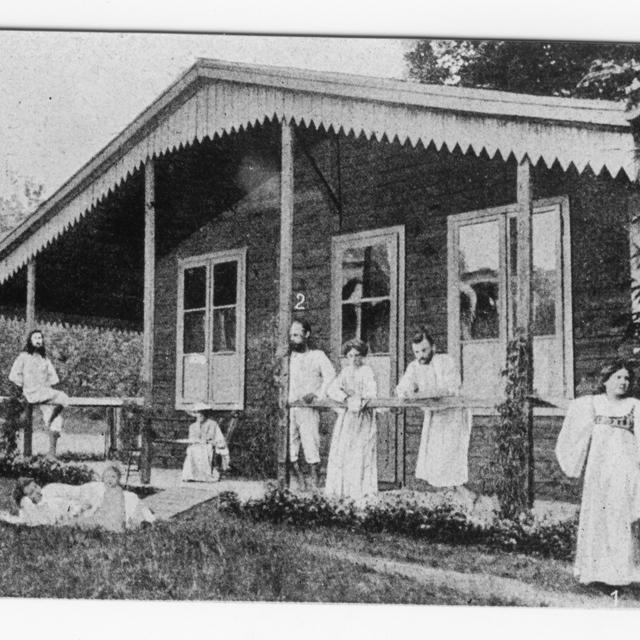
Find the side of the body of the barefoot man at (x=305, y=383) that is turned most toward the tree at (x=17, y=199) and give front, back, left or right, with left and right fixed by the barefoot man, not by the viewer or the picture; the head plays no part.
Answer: right

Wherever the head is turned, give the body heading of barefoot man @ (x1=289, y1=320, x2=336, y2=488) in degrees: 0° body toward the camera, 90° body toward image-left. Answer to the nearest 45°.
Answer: approximately 0°

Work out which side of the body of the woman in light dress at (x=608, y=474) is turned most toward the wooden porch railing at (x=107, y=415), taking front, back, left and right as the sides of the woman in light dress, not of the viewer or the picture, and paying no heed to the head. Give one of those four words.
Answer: right

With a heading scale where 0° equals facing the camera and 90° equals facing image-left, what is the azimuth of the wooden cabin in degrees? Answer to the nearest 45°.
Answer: approximately 45°

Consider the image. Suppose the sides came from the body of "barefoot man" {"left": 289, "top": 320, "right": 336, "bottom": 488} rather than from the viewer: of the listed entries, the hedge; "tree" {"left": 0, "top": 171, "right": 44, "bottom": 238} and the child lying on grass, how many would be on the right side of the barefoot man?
3

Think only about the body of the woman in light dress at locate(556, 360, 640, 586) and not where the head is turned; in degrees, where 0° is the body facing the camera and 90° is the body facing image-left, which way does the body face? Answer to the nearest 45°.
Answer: approximately 0°

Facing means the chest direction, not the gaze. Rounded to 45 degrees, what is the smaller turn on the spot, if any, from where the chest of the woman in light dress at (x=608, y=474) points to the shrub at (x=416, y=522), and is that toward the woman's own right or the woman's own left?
approximately 90° to the woman's own right

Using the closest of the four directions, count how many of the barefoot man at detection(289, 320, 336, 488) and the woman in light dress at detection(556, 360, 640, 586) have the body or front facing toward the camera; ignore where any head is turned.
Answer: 2
